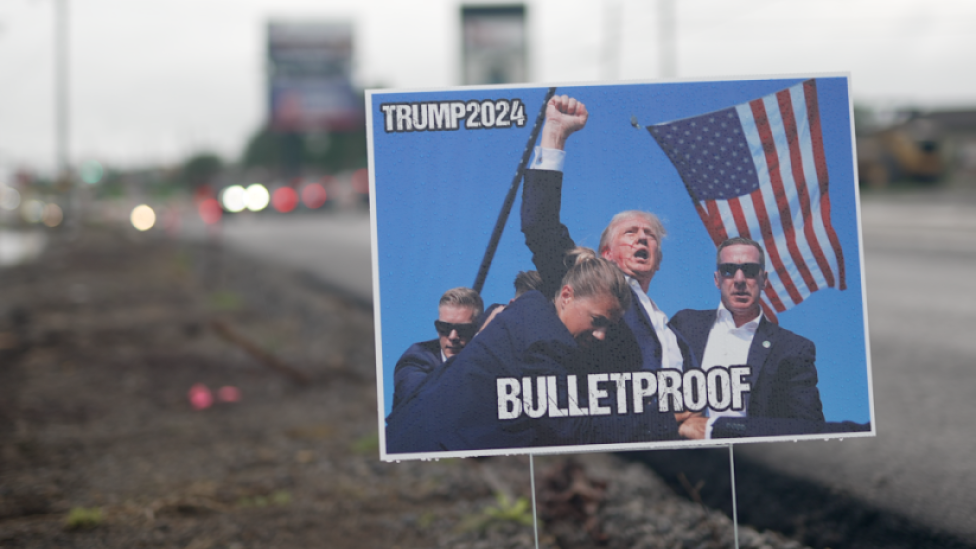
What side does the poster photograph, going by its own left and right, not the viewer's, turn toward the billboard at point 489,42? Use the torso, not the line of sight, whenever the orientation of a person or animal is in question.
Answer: back

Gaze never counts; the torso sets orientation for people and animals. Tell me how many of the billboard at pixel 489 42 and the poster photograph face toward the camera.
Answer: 2

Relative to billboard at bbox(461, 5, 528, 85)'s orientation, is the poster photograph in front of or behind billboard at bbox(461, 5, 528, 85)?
in front

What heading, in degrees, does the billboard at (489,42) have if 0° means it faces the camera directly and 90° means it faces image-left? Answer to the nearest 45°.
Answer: approximately 0°

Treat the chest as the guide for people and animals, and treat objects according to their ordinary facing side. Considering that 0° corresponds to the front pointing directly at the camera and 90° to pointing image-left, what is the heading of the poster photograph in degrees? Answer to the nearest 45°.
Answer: approximately 0°
